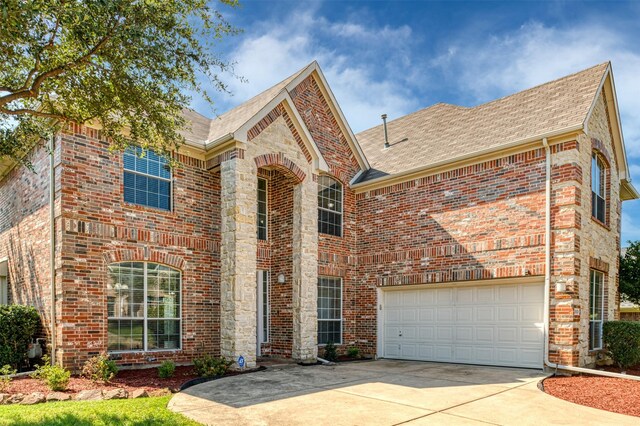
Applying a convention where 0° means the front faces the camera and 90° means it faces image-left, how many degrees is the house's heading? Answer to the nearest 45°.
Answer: approximately 315°

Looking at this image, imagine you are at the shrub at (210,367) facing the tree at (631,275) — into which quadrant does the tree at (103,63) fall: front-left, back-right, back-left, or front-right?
back-right

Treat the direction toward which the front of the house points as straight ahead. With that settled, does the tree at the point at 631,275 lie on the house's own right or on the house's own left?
on the house's own left
